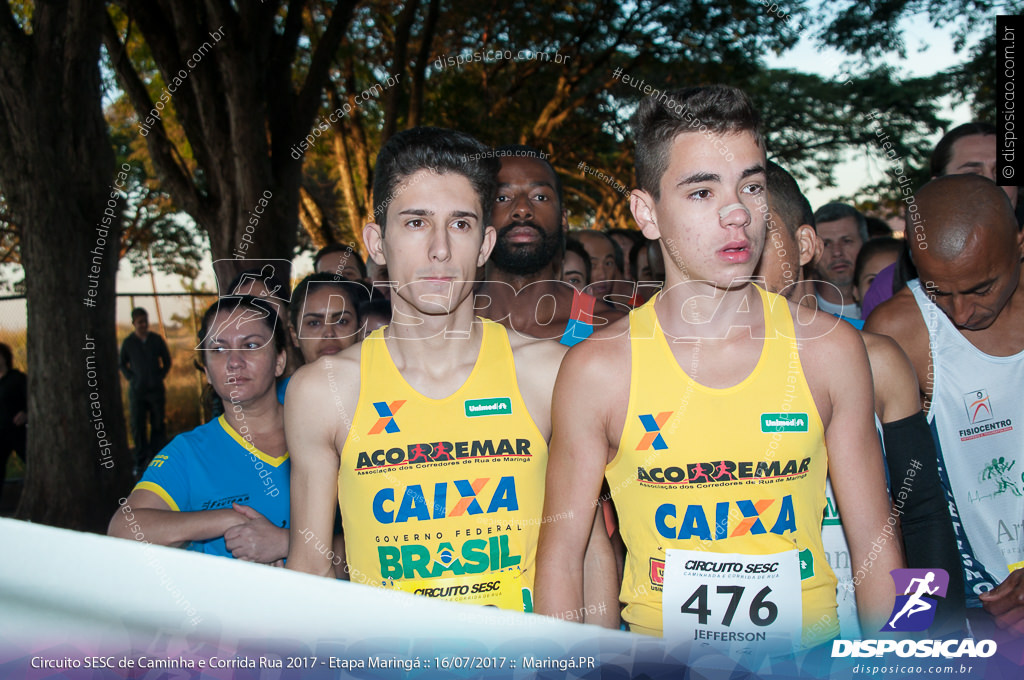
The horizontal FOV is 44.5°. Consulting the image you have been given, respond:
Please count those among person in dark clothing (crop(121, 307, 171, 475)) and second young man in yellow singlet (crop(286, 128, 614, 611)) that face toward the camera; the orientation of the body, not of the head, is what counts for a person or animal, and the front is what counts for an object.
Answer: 2

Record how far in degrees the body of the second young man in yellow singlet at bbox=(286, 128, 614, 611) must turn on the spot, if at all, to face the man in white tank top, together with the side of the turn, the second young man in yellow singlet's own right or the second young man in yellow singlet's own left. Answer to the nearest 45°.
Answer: approximately 90° to the second young man in yellow singlet's own left

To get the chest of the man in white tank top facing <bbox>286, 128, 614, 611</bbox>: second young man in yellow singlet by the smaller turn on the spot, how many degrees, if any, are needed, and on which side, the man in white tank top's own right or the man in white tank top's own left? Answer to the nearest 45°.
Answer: approximately 90° to the man in white tank top's own right

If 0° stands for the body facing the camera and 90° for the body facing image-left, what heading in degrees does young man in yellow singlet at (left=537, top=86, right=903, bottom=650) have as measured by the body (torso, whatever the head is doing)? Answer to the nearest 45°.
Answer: approximately 0°

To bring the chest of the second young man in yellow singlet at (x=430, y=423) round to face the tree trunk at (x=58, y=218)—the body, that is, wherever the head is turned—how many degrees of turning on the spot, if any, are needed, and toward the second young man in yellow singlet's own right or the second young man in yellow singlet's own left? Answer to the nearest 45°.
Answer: approximately 135° to the second young man in yellow singlet's own right

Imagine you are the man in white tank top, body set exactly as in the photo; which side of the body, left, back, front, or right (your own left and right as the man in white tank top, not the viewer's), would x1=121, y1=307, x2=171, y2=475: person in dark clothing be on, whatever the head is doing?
back

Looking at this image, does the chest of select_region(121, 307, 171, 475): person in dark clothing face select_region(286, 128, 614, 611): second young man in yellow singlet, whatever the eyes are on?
yes
